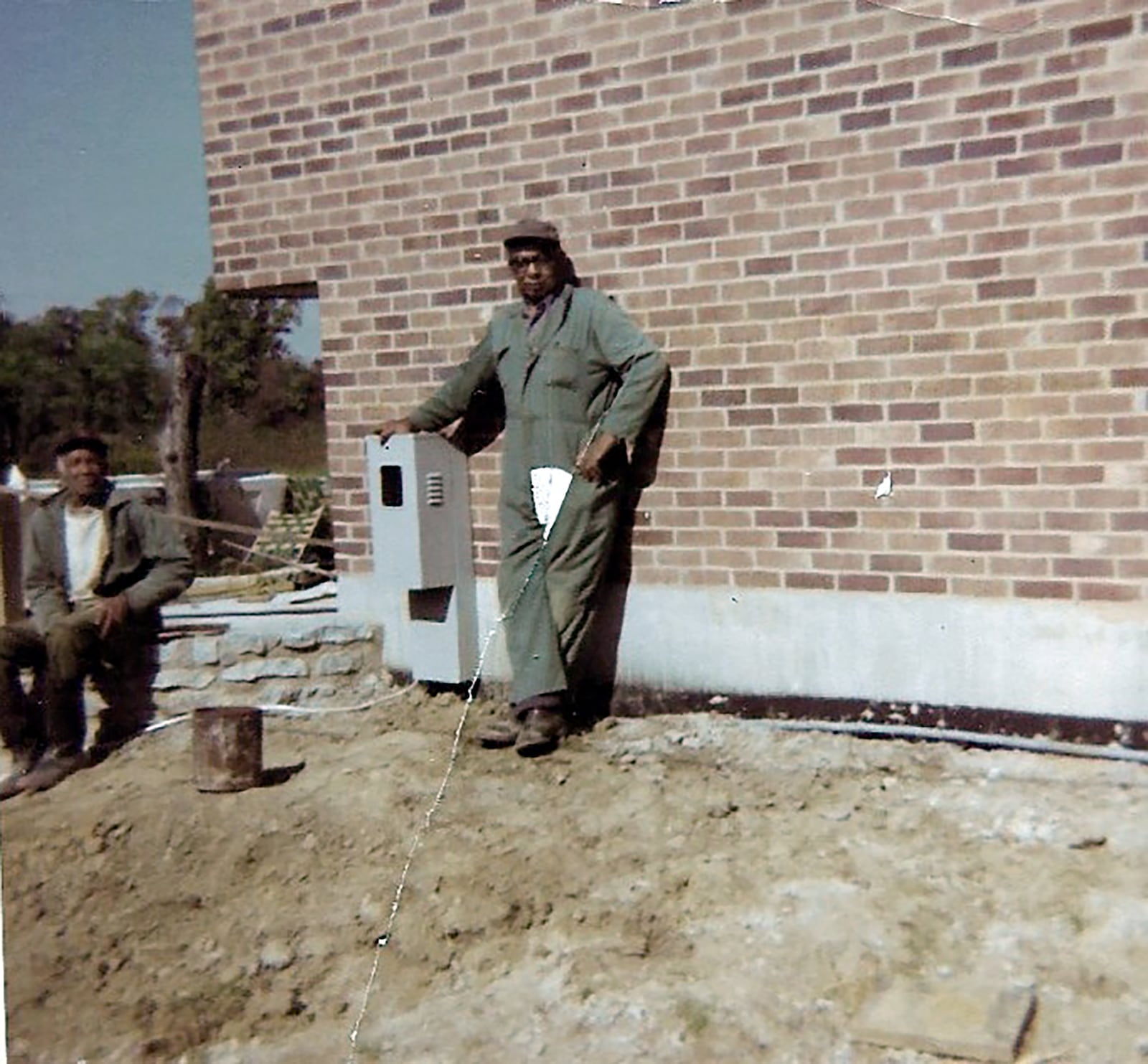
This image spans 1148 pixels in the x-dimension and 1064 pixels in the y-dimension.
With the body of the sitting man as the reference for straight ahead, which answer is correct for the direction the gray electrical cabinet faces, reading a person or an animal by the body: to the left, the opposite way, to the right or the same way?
the same way

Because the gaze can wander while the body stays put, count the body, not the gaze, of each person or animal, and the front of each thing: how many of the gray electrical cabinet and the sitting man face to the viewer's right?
0

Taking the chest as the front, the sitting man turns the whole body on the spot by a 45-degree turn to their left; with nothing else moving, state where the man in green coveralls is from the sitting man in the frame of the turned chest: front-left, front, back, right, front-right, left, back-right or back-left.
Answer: left

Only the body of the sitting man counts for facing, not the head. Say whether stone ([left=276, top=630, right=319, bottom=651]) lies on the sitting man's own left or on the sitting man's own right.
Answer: on the sitting man's own left

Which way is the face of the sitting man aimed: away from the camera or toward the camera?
toward the camera

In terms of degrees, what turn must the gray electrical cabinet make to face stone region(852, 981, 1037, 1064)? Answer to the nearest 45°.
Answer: approximately 90° to its left

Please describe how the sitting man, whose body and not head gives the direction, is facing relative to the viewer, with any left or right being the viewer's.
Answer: facing the viewer and to the left of the viewer
